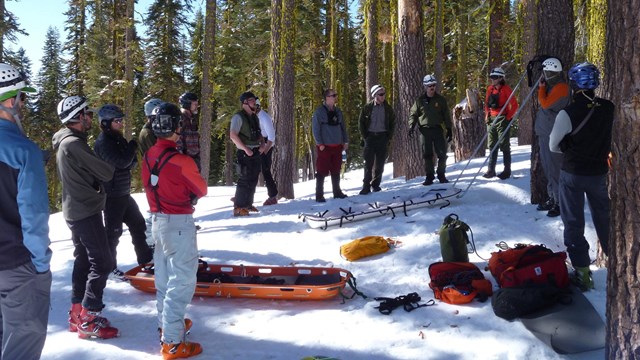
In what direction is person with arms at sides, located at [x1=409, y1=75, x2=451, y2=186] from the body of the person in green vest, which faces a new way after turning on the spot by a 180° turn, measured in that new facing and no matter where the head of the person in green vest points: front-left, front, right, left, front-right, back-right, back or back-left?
back-right

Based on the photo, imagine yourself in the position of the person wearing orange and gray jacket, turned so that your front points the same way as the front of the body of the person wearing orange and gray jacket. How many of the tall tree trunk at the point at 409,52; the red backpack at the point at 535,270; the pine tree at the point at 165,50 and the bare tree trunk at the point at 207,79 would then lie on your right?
3

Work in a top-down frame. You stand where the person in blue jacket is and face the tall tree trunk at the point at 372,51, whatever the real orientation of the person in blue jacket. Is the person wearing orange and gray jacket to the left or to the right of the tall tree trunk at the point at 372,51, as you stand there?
right

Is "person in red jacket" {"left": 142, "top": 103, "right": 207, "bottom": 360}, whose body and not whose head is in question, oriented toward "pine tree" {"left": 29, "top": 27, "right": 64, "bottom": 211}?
no

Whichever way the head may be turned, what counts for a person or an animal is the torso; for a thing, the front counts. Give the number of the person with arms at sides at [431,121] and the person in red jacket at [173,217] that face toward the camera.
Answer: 1

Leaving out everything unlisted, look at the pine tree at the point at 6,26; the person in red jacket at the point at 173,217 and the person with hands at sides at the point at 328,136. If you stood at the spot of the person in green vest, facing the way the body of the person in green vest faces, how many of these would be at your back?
1

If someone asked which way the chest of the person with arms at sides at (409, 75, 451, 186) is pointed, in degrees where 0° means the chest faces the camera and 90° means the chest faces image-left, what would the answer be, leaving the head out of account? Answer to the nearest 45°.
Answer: approximately 0°

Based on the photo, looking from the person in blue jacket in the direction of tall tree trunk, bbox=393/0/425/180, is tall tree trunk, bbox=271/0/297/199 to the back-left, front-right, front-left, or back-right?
front-left

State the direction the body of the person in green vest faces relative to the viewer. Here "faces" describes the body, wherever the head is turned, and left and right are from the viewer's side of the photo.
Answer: facing the viewer and to the right of the viewer

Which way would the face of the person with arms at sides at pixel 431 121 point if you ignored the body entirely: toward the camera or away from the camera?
toward the camera

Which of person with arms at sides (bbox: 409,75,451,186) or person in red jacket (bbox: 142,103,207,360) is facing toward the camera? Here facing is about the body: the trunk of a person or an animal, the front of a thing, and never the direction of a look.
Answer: the person with arms at sides

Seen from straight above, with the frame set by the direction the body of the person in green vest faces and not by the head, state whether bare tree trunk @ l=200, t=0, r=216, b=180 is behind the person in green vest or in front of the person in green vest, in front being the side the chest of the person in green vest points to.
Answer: behind

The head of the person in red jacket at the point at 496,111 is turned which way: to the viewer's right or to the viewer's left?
to the viewer's left

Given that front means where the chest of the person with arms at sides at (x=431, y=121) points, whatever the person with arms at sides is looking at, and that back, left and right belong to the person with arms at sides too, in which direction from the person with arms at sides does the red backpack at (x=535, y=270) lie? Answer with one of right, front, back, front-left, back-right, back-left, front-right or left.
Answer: front

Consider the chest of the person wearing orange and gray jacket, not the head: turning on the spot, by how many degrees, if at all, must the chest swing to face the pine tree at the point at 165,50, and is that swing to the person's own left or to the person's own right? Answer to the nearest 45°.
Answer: approximately 90° to the person's own right

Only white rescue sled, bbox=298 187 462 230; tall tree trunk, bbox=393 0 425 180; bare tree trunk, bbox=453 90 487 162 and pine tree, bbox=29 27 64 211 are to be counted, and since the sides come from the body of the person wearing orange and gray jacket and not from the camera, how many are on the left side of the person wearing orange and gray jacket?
0
